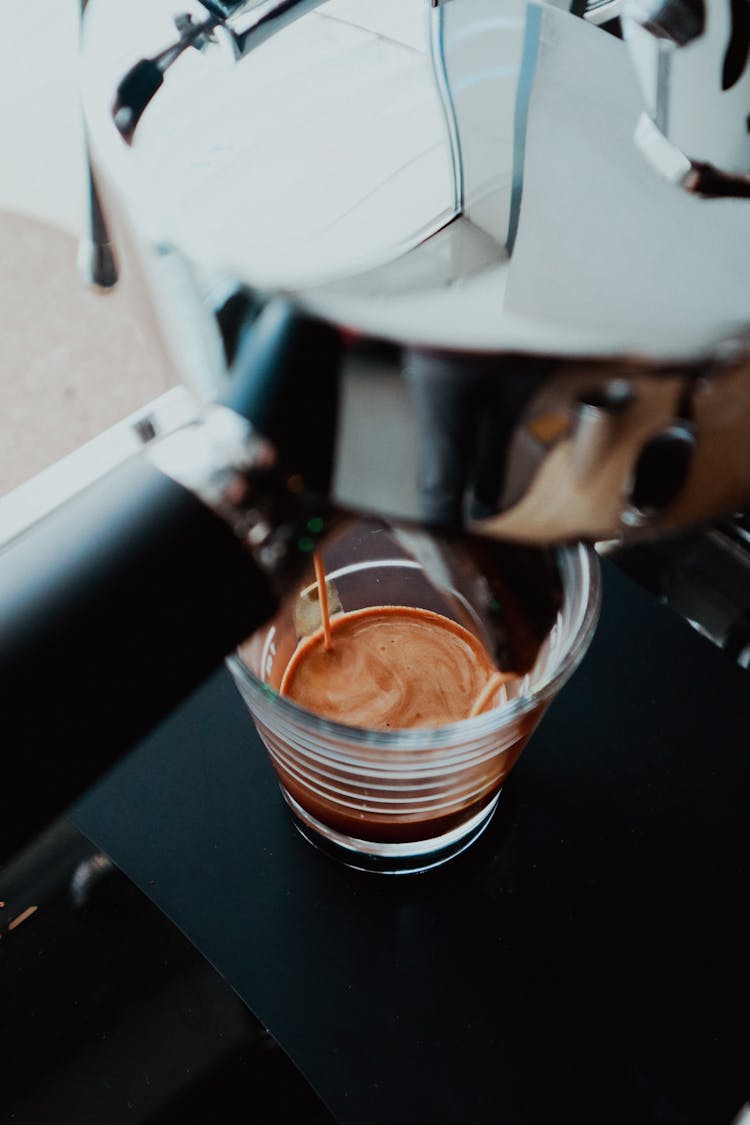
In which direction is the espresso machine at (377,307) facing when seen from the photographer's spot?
facing the viewer and to the left of the viewer
